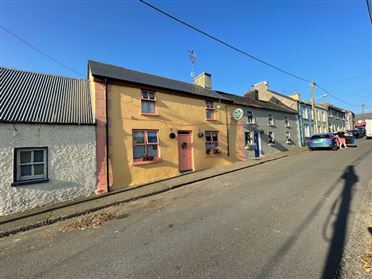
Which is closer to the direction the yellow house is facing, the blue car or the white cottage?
the blue car

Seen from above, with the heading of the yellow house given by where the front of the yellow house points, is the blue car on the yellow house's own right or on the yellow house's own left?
on the yellow house's own left

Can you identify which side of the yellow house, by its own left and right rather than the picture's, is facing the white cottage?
right
